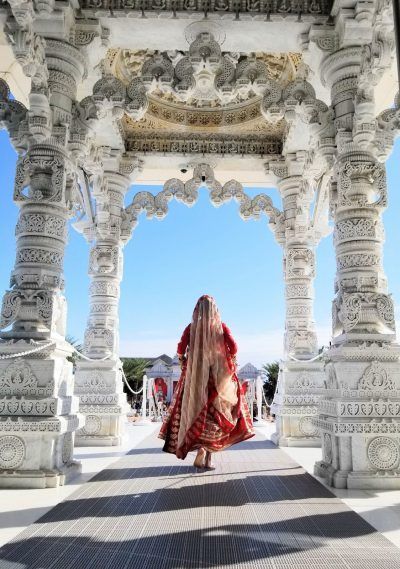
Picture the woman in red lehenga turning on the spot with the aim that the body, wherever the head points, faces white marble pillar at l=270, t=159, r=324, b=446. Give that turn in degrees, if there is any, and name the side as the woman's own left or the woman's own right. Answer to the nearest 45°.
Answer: approximately 45° to the woman's own right

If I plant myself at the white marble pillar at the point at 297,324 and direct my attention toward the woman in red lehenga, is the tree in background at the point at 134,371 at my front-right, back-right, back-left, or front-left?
back-right

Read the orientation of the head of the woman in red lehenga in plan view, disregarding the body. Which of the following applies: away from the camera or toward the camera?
away from the camera

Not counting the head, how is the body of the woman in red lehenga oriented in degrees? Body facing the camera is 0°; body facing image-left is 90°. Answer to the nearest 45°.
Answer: approximately 180°

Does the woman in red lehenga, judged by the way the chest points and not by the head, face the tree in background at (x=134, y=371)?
yes
